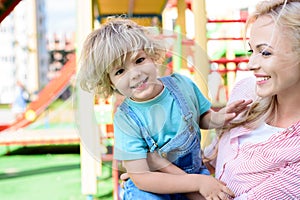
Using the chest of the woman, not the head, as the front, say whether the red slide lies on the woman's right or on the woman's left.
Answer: on the woman's right

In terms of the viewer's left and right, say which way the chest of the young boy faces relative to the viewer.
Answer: facing the viewer and to the right of the viewer

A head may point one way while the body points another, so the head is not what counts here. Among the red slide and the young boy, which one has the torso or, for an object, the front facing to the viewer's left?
the red slide

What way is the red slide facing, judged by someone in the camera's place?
facing to the left of the viewer

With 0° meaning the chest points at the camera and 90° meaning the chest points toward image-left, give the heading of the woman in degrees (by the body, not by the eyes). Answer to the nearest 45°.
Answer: approximately 45°

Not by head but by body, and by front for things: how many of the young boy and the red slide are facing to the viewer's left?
1

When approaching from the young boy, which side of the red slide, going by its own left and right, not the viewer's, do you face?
left
